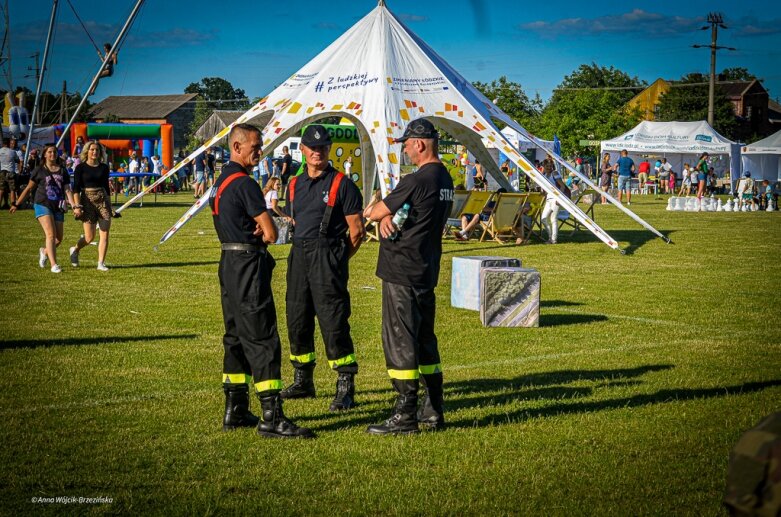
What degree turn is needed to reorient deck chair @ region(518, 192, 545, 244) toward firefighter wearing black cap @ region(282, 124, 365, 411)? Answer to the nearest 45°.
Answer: approximately 45° to its left

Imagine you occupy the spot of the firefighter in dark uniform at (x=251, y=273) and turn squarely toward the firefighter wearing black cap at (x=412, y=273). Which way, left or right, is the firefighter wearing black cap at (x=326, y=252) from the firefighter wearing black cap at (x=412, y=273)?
left

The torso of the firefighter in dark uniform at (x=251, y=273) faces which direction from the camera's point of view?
to the viewer's right

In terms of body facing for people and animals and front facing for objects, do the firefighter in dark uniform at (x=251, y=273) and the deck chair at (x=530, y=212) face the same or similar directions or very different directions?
very different directions

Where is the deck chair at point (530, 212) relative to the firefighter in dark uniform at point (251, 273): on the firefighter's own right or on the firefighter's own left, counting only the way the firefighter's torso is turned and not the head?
on the firefighter's own left

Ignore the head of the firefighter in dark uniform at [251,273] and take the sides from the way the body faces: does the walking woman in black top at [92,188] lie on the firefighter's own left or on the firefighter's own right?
on the firefighter's own left

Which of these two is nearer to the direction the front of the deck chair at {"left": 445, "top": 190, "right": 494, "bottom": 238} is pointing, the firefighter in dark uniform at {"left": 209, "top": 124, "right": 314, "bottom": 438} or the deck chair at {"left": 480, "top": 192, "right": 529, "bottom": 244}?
the firefighter in dark uniform

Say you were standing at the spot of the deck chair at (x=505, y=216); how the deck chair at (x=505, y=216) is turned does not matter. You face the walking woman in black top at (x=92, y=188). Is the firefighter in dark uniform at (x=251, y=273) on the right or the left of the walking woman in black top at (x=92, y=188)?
left

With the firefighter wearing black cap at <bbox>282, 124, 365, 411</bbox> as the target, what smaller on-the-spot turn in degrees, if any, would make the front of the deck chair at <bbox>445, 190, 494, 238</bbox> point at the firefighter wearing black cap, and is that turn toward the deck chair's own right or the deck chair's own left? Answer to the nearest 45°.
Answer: approximately 45° to the deck chair's own left

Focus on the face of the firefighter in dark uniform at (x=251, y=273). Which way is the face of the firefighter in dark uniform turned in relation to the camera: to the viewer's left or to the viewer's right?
to the viewer's right

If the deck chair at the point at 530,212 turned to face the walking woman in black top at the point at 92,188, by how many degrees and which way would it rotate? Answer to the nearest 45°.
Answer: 0° — it already faces them

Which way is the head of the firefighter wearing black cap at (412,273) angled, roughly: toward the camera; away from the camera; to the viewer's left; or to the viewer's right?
to the viewer's left

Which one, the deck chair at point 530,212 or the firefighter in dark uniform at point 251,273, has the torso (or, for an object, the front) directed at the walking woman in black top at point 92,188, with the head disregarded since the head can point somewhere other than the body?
the deck chair

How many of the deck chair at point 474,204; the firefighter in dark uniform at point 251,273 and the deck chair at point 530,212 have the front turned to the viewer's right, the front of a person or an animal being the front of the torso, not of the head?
1

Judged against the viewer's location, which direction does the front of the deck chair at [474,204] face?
facing the viewer and to the left of the viewer
